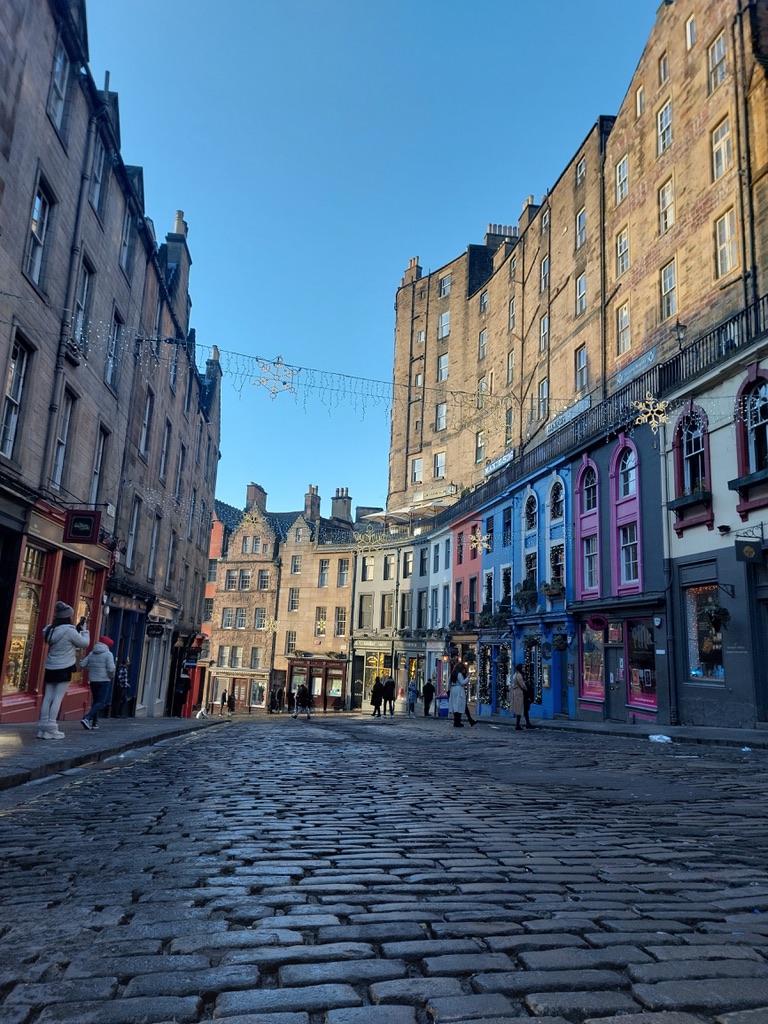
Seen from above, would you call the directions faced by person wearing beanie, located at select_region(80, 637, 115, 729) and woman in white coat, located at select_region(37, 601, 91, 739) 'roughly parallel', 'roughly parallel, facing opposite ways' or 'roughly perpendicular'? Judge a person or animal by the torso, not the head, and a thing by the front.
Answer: roughly parallel

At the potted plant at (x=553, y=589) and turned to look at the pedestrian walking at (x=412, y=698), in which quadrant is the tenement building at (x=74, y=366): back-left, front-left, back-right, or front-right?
back-left

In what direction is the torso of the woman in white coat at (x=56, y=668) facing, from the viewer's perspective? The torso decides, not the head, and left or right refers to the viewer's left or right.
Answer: facing away from the viewer and to the right of the viewer

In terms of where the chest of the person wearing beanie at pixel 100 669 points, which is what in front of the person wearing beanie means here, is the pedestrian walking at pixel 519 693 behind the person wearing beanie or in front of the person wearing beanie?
in front

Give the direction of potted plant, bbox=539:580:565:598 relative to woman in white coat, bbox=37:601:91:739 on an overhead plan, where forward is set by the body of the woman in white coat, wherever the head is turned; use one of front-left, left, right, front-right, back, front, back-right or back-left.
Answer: front

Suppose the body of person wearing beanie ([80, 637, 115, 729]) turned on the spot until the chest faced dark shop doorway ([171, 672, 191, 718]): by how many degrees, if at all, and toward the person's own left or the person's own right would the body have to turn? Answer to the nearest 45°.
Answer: approximately 45° to the person's own left

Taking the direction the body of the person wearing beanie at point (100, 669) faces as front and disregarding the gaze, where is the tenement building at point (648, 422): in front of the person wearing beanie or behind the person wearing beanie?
in front

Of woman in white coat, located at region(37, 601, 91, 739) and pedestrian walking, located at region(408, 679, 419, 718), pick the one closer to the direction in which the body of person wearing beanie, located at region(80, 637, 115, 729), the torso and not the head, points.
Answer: the pedestrian walking

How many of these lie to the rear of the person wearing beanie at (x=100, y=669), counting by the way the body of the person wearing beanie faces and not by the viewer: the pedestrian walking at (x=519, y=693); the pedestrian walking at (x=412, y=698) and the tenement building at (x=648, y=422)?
0

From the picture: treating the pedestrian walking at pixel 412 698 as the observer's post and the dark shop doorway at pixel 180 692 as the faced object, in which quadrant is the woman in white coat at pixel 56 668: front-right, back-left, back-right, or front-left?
front-left

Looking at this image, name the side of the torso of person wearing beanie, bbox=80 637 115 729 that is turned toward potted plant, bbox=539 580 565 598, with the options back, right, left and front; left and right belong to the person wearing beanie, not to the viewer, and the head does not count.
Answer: front

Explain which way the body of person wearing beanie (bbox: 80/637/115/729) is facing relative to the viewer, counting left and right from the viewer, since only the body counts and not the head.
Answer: facing away from the viewer and to the right of the viewer

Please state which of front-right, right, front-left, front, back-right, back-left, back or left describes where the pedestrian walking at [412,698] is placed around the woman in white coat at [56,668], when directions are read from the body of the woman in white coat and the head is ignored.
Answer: front

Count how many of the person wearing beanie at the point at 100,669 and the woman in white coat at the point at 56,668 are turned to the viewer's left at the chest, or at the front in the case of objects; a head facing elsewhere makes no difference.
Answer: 0
